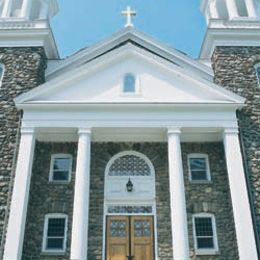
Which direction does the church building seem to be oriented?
toward the camera
